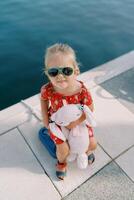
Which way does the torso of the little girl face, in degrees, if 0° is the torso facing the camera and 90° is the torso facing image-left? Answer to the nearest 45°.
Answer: approximately 0°
